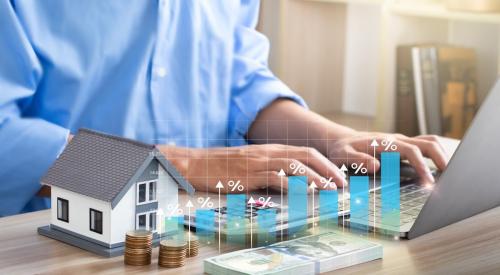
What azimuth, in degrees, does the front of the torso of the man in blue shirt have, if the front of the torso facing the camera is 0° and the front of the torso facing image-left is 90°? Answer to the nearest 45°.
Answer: approximately 315°

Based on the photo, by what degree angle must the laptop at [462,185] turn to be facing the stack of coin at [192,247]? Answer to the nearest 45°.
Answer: approximately 90° to its left

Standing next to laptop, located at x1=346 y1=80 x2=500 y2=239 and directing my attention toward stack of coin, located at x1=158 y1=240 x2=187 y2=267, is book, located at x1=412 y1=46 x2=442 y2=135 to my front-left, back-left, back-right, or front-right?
back-right

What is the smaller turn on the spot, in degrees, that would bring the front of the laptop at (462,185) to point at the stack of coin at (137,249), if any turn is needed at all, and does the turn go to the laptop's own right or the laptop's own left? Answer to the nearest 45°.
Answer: approximately 90° to the laptop's own left

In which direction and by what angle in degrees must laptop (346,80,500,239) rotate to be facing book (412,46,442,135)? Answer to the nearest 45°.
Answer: approximately 45° to its right
